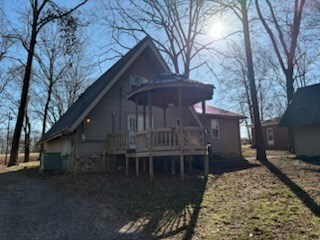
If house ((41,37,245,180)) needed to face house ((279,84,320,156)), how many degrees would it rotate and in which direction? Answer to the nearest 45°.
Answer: approximately 45° to its left

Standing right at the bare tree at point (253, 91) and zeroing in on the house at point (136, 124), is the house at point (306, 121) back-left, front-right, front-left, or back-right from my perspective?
back-right

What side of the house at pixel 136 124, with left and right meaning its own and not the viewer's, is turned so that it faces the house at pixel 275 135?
left

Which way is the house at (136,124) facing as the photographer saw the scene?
facing the viewer and to the right of the viewer

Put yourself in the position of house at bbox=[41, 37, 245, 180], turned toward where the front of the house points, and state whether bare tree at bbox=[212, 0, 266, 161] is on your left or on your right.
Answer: on your left
